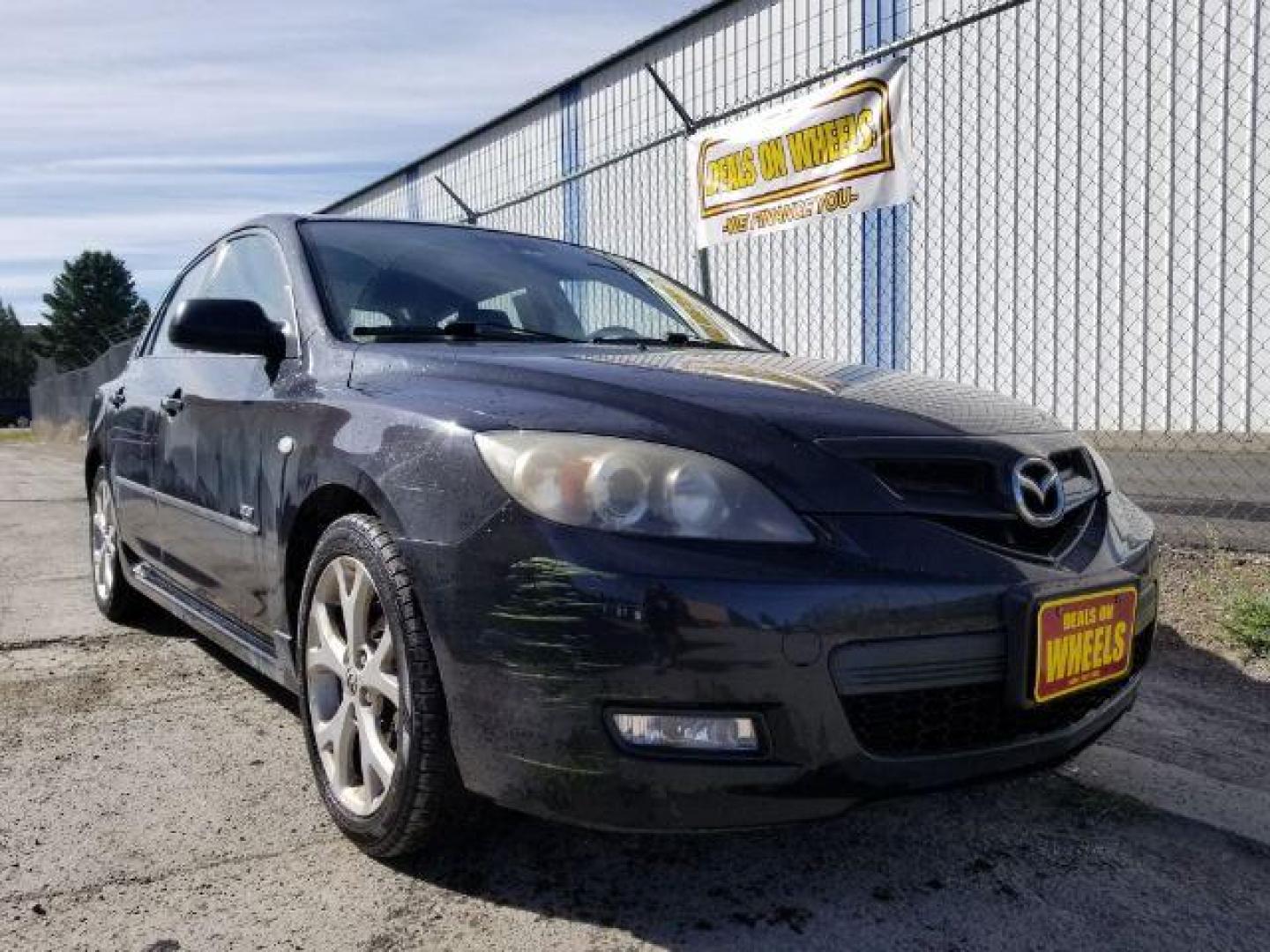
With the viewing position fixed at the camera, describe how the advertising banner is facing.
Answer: facing the viewer and to the left of the viewer
